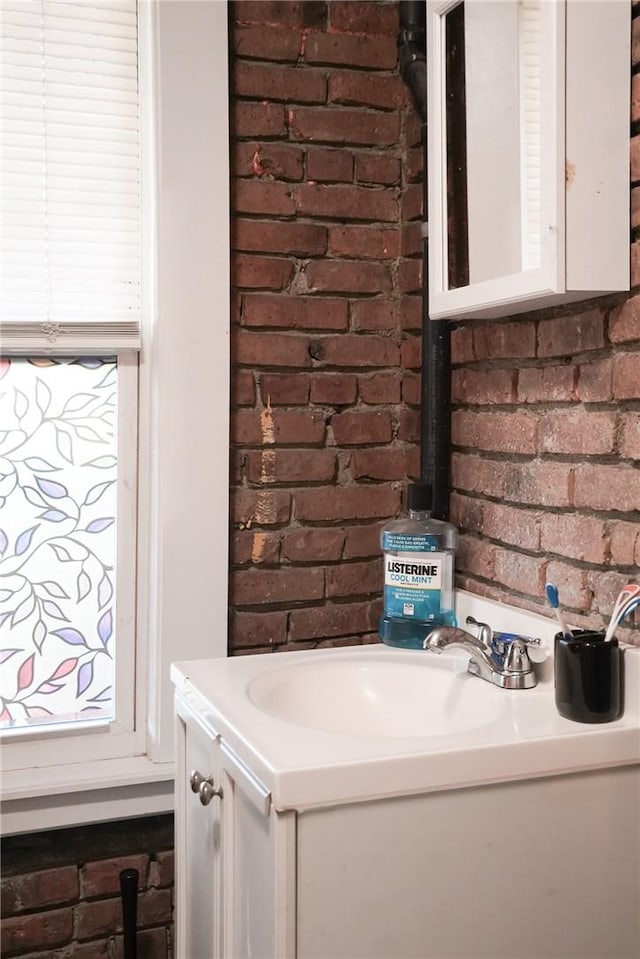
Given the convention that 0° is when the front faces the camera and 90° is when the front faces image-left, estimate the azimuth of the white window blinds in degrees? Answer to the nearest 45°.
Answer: approximately 0°

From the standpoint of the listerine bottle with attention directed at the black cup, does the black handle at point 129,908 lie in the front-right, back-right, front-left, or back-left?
back-right

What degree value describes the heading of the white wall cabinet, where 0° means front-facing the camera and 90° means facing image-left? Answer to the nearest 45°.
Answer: approximately 45°

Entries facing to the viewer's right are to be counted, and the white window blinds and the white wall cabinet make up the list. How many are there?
0
